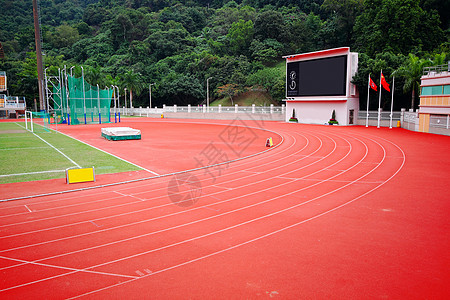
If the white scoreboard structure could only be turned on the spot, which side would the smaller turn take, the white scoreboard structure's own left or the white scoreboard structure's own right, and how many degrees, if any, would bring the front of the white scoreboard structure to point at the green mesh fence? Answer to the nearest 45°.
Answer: approximately 45° to the white scoreboard structure's own right

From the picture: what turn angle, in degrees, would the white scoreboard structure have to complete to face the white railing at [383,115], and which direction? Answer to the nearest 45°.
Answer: approximately 135° to its left

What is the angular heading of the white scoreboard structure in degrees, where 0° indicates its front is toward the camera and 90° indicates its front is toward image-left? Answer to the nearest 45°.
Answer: approximately 45°
